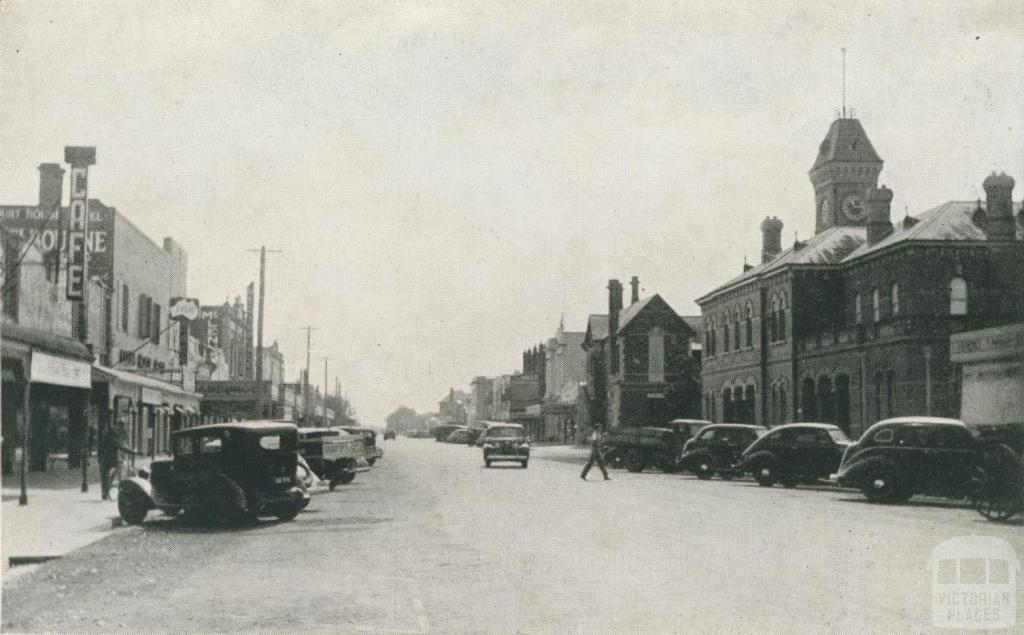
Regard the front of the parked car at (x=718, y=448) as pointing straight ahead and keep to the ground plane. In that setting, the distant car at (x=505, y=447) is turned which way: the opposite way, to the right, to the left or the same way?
to the right

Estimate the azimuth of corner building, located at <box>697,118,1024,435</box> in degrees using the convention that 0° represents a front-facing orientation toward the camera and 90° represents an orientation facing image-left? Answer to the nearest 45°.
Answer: approximately 45°

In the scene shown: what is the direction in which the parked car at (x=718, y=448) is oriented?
to the viewer's right

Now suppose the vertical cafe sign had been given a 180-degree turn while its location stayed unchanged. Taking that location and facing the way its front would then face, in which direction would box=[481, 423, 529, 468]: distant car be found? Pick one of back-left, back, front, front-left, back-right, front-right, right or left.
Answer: front-right

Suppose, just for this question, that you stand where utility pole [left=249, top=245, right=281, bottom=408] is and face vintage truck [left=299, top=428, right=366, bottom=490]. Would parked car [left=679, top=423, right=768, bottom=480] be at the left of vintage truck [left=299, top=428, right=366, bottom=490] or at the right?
left

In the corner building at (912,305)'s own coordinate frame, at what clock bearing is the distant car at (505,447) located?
The distant car is roughly at 1 o'clock from the corner building.

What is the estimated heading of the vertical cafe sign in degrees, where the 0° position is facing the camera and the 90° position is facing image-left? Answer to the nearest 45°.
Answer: approximately 0°

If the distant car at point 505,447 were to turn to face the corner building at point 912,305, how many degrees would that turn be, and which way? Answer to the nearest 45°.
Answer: approximately 90° to its left

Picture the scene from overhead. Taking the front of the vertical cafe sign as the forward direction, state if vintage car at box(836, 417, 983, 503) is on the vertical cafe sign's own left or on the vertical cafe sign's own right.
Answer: on the vertical cafe sign's own left
